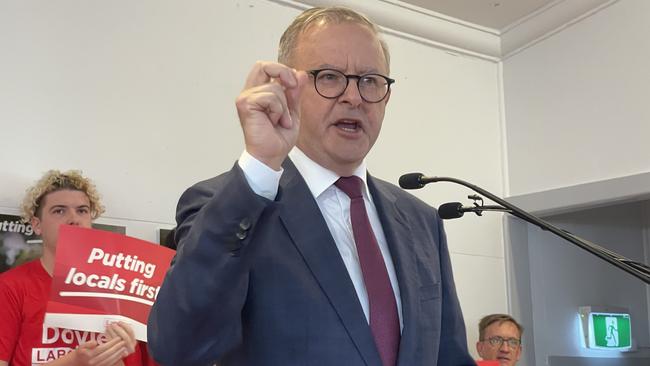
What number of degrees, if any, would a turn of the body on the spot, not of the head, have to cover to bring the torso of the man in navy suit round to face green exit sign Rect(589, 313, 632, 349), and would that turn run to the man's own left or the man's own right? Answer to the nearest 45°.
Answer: approximately 90° to the man's own left

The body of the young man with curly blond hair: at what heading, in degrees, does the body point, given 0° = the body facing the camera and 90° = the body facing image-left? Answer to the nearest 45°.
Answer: approximately 315°

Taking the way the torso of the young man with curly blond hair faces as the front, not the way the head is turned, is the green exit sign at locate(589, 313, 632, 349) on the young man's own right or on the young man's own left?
on the young man's own left

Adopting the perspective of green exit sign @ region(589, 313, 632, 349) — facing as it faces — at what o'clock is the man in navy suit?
The man in navy suit is roughly at 12 o'clock from the green exit sign.

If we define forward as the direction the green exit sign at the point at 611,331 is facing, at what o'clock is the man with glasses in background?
The man with glasses in background is roughly at 1 o'clock from the green exit sign.

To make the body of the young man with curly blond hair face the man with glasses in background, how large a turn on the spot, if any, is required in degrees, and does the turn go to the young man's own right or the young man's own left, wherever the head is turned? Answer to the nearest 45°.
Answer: approximately 45° to the young man's own left

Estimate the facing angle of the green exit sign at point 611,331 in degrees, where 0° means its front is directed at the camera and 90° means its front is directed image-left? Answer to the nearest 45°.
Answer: approximately 0°

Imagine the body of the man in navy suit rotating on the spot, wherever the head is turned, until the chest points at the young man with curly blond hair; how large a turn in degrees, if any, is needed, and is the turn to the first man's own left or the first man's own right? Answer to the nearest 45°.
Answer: approximately 180°
